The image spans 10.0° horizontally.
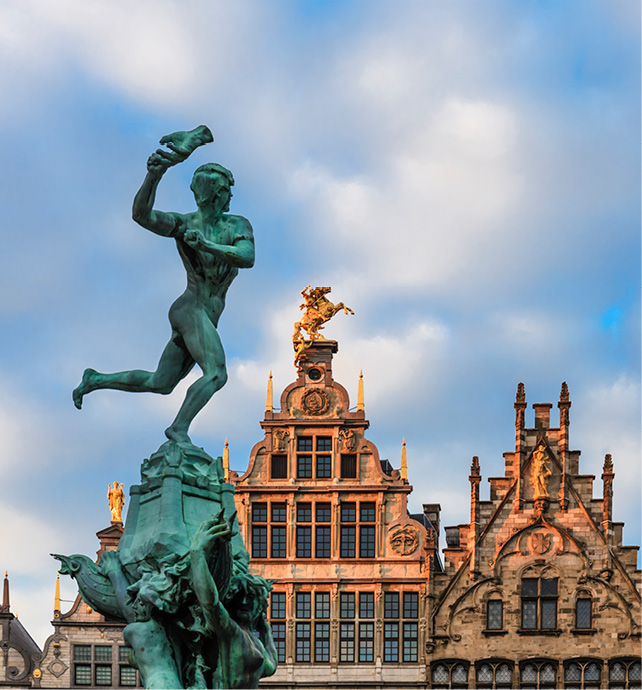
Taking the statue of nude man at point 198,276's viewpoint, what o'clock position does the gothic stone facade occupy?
The gothic stone facade is roughly at 8 o'clock from the statue of nude man.

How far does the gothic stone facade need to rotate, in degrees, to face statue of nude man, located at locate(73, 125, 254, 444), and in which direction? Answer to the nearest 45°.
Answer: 0° — it already faces it

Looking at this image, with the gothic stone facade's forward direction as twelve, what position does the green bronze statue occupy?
The green bronze statue is roughly at 12 o'clock from the gothic stone facade.

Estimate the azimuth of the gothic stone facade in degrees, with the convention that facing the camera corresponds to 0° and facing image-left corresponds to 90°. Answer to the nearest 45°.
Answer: approximately 0°
